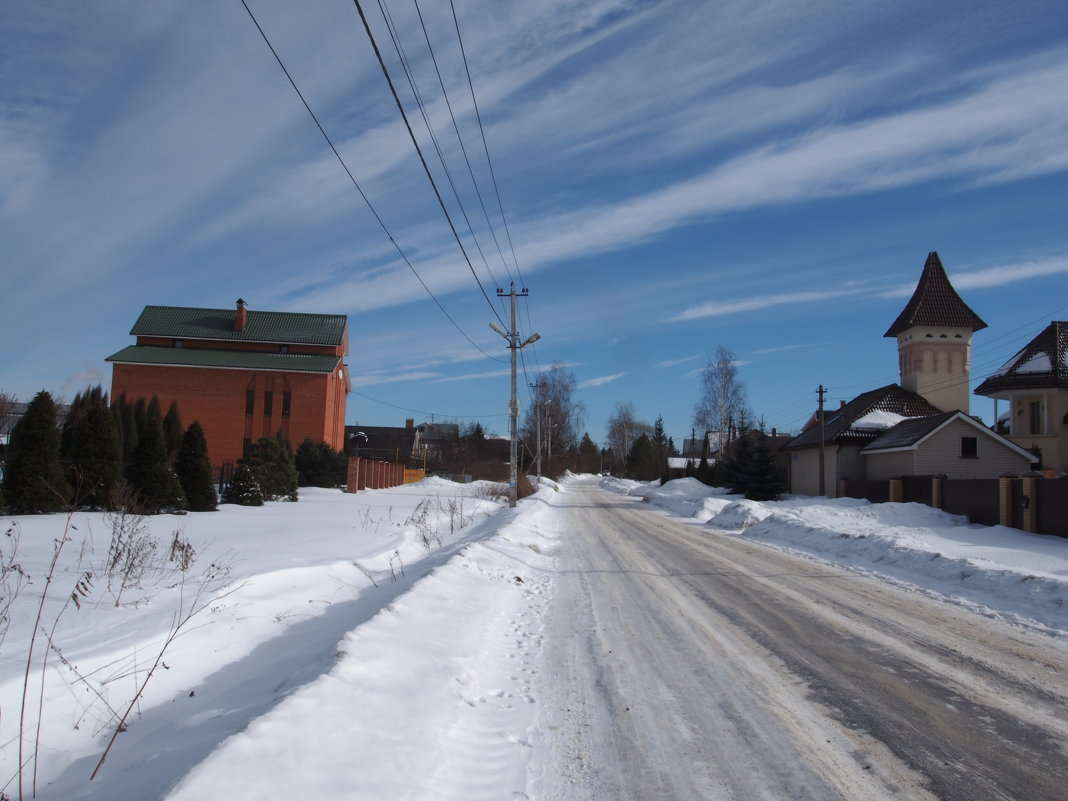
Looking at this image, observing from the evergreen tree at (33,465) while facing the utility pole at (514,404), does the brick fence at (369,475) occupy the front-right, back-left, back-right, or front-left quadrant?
front-left

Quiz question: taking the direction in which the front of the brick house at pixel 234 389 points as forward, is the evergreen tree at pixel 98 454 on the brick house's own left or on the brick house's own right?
on the brick house's own right
